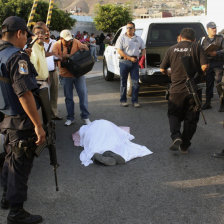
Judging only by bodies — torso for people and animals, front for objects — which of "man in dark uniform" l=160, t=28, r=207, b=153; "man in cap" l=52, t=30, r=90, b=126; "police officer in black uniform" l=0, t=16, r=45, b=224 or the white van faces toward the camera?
the man in cap

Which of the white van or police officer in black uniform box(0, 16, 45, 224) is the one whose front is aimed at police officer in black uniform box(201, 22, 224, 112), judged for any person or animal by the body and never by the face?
police officer in black uniform box(0, 16, 45, 224)

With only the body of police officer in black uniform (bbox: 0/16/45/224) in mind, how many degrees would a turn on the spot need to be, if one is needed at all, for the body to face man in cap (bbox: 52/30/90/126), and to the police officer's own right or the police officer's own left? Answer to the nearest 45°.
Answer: approximately 45° to the police officer's own left

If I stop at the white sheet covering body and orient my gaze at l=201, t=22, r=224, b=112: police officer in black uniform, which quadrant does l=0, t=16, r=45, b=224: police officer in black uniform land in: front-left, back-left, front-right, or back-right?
back-right

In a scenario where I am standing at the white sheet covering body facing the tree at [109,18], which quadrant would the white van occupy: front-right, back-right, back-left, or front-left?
front-right

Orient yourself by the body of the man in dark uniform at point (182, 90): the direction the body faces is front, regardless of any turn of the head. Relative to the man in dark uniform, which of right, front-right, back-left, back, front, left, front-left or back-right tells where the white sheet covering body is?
left

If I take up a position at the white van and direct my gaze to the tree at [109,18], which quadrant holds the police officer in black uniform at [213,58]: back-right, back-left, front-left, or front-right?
back-right

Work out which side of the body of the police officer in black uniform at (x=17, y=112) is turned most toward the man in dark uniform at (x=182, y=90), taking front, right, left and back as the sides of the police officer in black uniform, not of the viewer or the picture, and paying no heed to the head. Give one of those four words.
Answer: front

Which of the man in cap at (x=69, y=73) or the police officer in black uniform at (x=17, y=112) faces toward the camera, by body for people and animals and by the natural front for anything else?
the man in cap

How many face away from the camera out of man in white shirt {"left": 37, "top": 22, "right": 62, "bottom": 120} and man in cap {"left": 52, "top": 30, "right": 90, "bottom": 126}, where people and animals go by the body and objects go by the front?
0

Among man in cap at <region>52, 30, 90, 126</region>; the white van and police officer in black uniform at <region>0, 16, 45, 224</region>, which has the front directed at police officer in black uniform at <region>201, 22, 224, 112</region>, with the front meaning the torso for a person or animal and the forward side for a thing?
police officer in black uniform at <region>0, 16, 45, 224</region>

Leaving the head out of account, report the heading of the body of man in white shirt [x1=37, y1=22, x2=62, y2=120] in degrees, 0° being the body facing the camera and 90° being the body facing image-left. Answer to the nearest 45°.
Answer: approximately 315°

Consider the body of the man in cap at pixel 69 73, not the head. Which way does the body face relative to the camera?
toward the camera

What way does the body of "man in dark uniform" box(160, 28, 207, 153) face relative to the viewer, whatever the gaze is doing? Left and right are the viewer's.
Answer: facing away from the viewer
